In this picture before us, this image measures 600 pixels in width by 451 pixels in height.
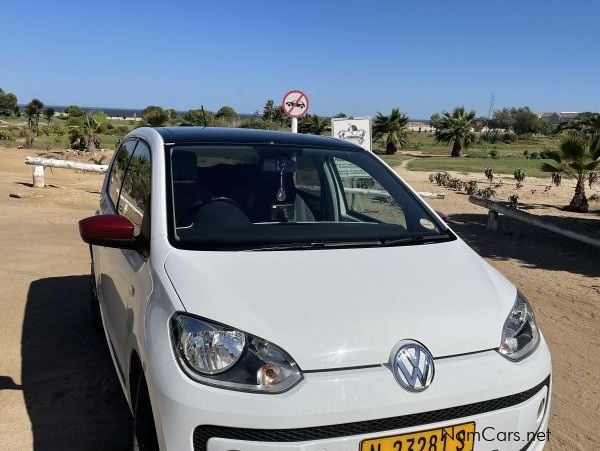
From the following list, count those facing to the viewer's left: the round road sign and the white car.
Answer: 0

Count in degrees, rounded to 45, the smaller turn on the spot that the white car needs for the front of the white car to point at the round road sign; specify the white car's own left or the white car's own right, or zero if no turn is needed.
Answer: approximately 135° to the white car's own left

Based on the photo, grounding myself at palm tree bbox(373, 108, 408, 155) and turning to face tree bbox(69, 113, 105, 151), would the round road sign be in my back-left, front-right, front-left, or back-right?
front-left

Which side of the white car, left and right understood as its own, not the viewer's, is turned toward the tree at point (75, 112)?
back

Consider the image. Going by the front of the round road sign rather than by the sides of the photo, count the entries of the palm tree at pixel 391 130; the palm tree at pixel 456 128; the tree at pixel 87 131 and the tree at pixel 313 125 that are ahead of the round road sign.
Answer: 0

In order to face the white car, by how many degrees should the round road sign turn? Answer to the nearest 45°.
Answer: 0° — it already faces it

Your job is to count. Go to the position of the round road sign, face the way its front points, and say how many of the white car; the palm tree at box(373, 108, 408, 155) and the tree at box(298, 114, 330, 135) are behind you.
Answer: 2

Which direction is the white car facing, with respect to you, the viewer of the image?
facing the viewer and to the right of the viewer

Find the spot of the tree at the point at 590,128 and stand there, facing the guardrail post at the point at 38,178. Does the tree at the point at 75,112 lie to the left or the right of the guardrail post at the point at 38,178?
right

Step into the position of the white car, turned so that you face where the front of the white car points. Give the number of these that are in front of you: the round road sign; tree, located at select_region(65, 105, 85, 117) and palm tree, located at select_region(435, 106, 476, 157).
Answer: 0

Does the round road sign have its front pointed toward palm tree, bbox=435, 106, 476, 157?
no

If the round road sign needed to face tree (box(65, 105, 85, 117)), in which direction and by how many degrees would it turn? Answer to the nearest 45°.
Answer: approximately 135° to its right

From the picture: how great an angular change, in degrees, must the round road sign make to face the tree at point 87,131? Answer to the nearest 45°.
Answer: approximately 135° to its right

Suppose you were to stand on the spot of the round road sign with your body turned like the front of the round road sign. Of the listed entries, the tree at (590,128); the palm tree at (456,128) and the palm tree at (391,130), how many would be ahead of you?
0

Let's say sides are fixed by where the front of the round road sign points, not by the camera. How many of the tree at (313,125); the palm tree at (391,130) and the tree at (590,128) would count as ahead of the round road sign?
0

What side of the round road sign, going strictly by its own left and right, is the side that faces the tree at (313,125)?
back

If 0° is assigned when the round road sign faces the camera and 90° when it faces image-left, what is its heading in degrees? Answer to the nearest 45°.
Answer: approximately 0°

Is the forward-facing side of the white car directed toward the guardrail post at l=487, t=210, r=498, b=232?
no
